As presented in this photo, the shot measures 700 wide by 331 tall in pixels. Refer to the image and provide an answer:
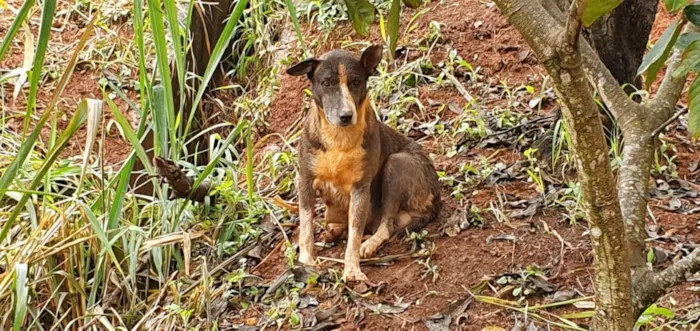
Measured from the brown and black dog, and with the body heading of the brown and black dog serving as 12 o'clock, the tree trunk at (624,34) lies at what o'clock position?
The tree trunk is roughly at 7 o'clock from the brown and black dog.

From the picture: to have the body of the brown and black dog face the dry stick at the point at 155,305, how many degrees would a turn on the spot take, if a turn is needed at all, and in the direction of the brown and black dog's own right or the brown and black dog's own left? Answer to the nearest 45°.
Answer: approximately 45° to the brown and black dog's own right

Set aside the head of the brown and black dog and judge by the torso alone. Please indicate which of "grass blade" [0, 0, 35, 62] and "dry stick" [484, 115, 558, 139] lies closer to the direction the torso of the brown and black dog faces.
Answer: the grass blade

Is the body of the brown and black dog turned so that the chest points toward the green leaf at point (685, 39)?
no

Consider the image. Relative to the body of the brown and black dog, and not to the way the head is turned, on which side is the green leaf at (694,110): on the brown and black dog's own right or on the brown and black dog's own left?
on the brown and black dog's own left

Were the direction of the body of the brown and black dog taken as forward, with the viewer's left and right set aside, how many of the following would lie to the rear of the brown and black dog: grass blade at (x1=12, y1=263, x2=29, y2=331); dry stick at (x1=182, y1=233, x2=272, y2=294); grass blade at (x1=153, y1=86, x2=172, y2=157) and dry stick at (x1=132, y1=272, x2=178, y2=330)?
0

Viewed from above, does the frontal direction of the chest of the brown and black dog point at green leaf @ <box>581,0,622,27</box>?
no

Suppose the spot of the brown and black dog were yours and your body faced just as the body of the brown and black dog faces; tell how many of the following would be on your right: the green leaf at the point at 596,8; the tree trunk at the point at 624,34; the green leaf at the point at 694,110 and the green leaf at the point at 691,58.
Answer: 0

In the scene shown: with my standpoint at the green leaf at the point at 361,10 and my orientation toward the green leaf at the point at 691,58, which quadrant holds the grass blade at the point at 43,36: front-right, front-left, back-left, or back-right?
back-right

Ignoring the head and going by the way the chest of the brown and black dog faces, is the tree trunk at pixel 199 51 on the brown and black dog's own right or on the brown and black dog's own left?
on the brown and black dog's own right

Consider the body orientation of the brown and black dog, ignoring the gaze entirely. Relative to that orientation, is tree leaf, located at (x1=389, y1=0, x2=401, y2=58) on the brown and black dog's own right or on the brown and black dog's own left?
on the brown and black dog's own left

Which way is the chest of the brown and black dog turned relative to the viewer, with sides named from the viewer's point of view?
facing the viewer and to the left of the viewer

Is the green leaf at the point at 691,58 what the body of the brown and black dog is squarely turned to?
no
